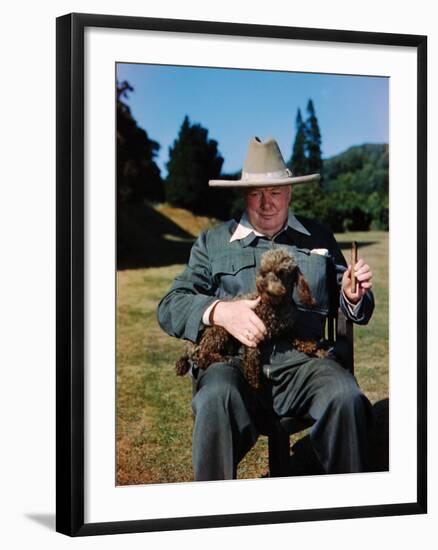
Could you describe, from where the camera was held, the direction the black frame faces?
facing the viewer and to the right of the viewer
